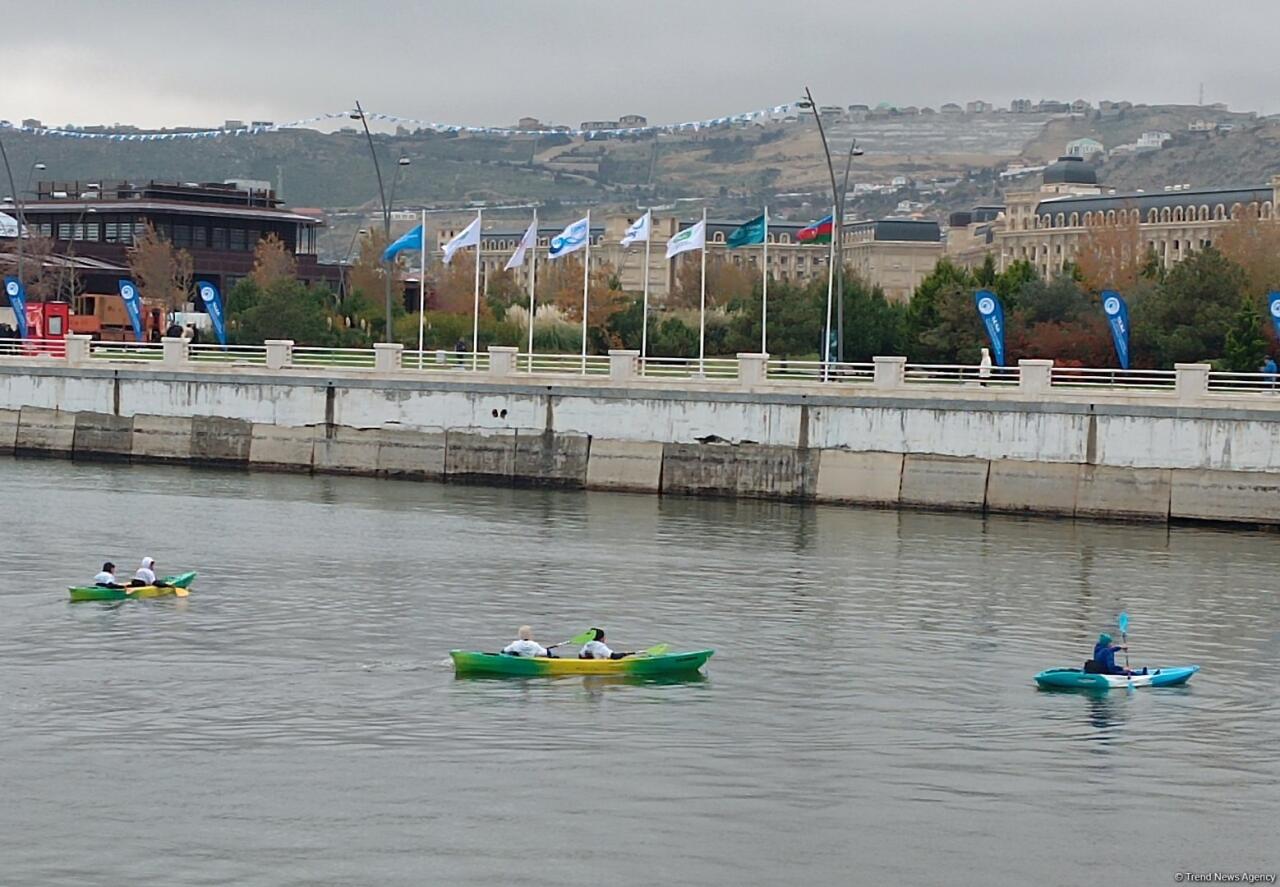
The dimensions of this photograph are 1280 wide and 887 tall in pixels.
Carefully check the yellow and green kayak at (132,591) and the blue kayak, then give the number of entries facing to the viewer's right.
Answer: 2

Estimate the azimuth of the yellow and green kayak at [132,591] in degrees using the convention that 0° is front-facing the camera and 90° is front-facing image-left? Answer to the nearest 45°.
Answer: approximately 270°

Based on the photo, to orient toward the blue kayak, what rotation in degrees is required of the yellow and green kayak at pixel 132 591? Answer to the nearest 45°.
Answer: approximately 45° to its right

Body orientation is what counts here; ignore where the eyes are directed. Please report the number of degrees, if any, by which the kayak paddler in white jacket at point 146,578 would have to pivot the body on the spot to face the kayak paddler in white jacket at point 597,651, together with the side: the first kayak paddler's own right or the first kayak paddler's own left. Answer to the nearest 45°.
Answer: approximately 45° to the first kayak paddler's own right

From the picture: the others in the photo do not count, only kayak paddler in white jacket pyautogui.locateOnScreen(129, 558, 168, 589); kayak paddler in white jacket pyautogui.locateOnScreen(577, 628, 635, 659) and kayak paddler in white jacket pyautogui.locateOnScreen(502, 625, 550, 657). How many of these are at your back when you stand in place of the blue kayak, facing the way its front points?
3

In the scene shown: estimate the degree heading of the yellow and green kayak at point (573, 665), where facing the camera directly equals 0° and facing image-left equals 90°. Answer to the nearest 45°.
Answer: approximately 270°

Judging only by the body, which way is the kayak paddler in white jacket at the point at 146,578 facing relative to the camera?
to the viewer's right

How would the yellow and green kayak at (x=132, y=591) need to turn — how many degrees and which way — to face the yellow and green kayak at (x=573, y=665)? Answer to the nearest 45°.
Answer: approximately 45° to its right

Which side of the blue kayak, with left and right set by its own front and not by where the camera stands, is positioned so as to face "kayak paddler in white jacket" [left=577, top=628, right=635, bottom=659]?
back

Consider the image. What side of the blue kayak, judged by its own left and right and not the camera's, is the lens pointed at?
right
